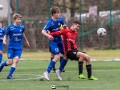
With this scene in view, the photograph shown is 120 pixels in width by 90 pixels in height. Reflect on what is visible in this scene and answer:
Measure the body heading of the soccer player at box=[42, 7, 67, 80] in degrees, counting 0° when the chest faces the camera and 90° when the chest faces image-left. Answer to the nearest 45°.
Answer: approximately 315°
